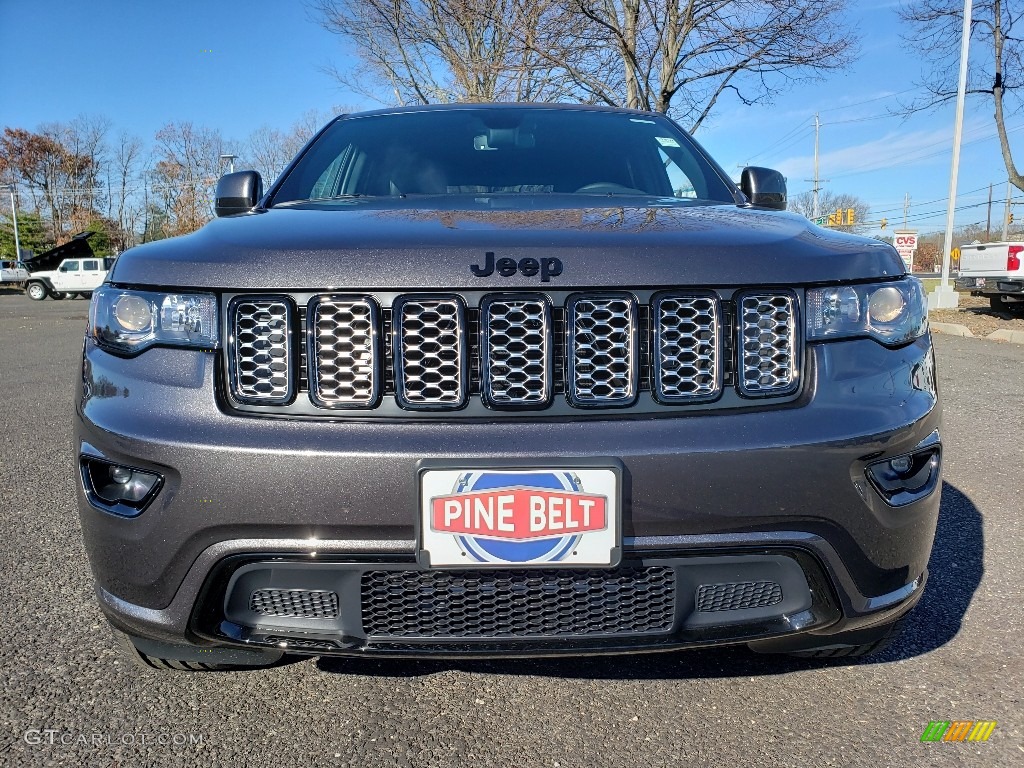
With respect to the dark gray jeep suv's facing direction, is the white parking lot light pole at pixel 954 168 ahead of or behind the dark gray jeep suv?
behind

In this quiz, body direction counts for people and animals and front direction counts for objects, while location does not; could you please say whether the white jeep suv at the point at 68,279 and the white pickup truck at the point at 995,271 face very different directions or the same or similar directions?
very different directions

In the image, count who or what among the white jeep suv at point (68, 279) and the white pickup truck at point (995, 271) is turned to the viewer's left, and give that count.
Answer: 1

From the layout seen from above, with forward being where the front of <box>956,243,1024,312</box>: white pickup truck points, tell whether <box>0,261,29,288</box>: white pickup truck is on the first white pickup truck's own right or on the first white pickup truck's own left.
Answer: on the first white pickup truck's own left

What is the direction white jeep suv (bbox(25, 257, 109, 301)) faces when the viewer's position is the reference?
facing to the left of the viewer

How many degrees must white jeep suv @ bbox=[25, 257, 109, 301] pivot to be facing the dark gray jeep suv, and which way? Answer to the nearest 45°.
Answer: approximately 90° to its left

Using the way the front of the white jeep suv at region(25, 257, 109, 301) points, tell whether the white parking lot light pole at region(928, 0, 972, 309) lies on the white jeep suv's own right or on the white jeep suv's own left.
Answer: on the white jeep suv's own left

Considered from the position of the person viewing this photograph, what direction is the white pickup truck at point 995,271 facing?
facing away from the viewer and to the right of the viewer

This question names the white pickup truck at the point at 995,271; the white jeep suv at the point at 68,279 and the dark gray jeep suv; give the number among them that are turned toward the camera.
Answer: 1

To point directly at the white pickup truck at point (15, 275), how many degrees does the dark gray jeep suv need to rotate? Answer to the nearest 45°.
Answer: approximately 135° to its right

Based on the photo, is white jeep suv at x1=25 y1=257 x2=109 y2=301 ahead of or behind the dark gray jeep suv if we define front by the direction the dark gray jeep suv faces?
behind
